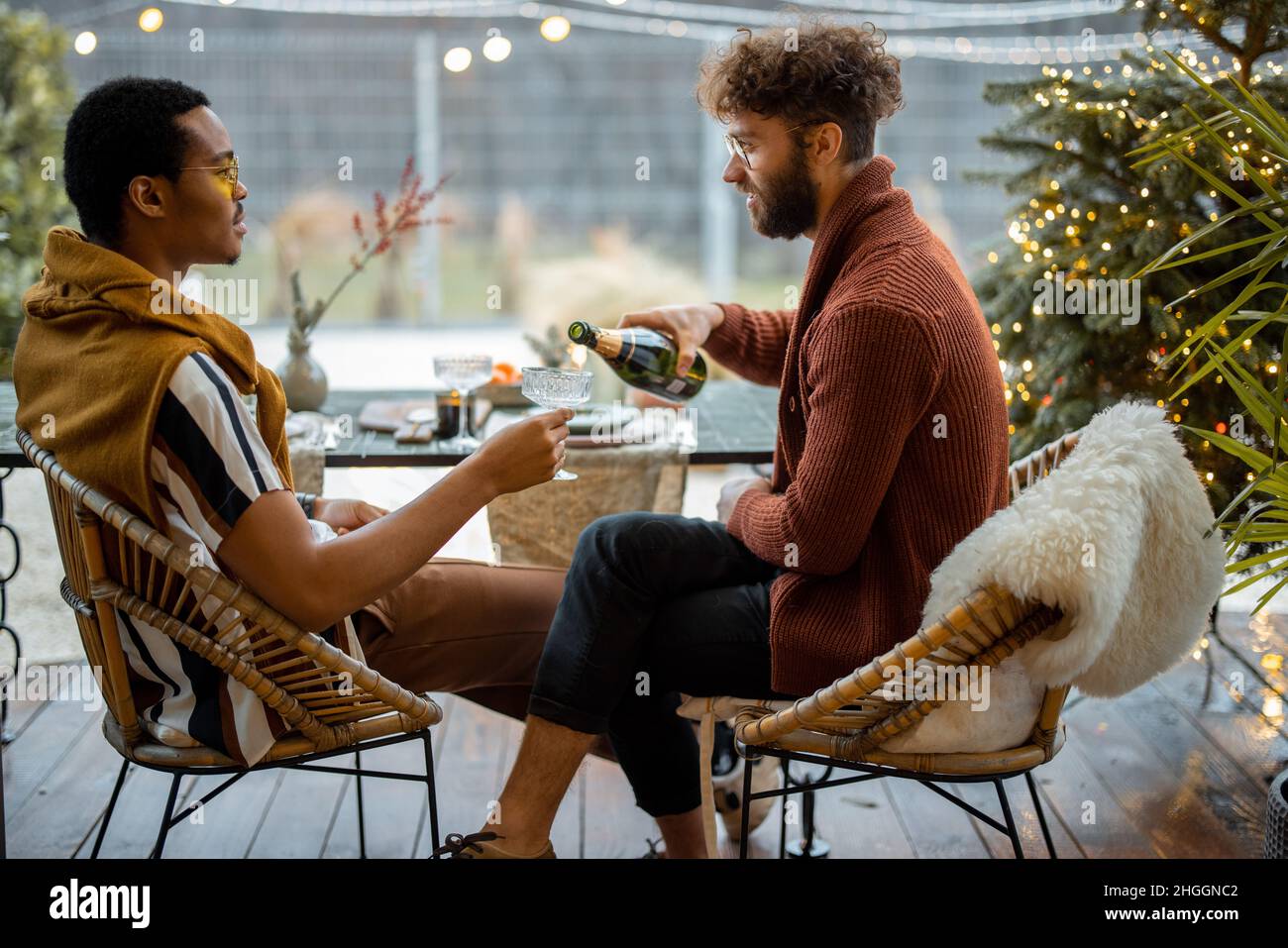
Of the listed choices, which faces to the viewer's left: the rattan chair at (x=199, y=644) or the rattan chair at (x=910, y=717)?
the rattan chair at (x=910, y=717)

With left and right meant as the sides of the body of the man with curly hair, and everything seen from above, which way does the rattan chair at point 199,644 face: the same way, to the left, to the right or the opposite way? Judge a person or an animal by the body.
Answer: the opposite way

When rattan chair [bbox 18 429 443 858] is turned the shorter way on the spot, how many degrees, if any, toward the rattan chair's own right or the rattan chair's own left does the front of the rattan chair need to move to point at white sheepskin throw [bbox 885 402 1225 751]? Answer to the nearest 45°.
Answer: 0° — it already faces it

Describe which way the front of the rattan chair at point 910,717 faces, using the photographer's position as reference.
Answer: facing to the left of the viewer

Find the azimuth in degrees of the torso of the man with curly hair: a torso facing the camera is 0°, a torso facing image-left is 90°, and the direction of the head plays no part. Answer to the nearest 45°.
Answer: approximately 90°

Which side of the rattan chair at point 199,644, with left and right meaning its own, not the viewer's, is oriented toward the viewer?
right

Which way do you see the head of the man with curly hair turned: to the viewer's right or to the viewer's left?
to the viewer's left

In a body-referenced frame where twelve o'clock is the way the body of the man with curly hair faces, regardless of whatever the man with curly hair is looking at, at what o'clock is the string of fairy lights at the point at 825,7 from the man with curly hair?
The string of fairy lights is roughly at 3 o'clock from the man with curly hair.

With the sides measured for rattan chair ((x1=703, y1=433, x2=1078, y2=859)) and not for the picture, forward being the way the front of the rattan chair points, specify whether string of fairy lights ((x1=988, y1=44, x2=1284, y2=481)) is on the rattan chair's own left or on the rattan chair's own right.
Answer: on the rattan chair's own right

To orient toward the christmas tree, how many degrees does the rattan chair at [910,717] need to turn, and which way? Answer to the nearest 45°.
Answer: approximately 90° to its right

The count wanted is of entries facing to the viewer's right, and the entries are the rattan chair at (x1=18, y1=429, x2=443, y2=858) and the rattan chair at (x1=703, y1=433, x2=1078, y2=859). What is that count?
1
